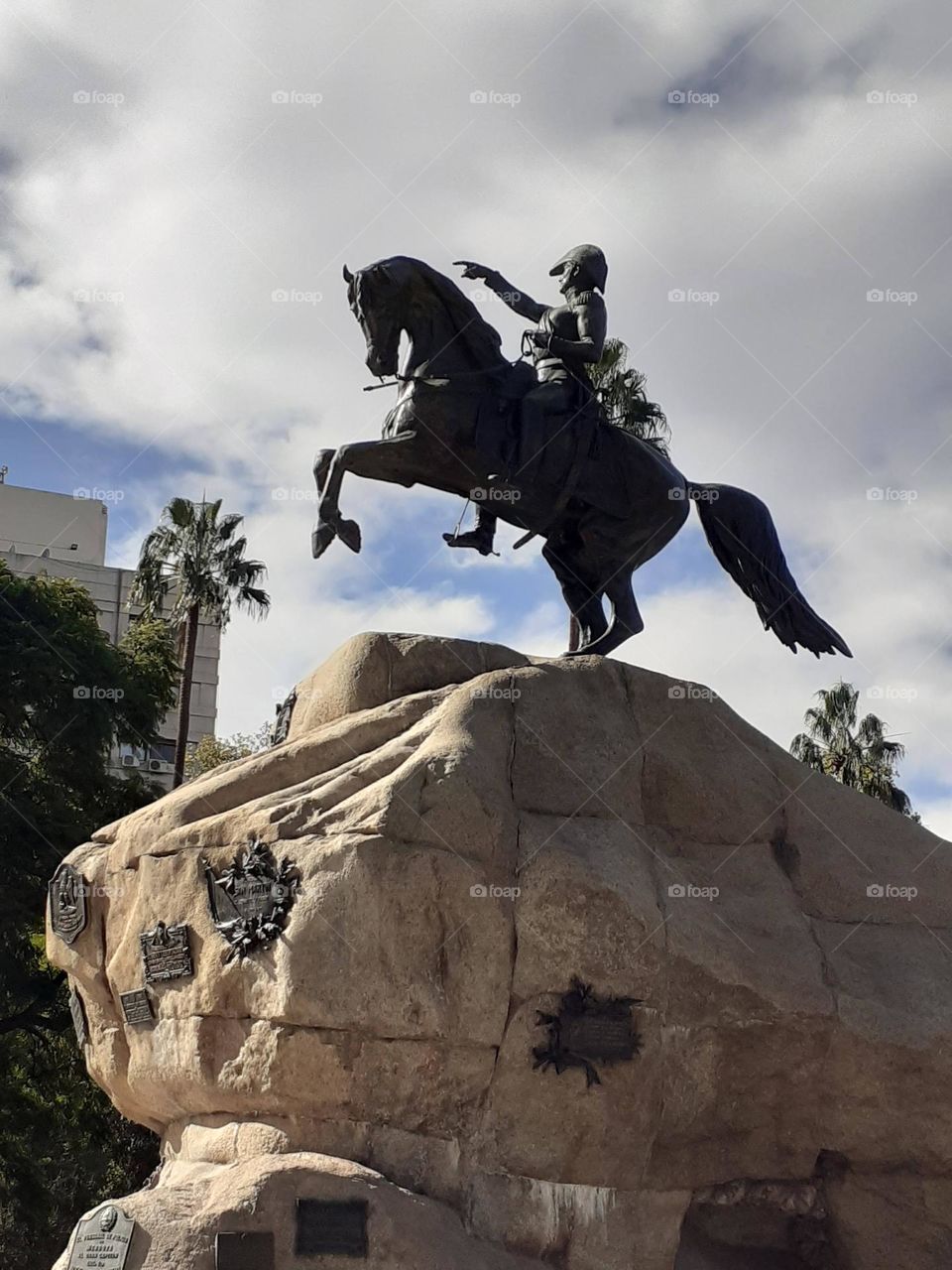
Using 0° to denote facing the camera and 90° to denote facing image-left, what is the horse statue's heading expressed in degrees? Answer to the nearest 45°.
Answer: approximately 90°

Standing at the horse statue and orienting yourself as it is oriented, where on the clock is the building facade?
The building facade is roughly at 2 o'clock from the horse statue.

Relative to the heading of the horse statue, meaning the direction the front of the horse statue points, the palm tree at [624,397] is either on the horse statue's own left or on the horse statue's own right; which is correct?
on the horse statue's own right

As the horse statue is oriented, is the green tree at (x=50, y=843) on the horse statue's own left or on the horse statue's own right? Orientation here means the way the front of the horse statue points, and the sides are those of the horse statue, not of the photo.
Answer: on the horse statue's own right

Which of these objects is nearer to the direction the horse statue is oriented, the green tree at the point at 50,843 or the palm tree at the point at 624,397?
the green tree

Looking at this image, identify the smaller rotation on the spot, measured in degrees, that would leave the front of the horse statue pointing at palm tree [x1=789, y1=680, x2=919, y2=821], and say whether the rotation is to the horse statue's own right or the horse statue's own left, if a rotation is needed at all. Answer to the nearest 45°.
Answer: approximately 90° to the horse statue's own right
